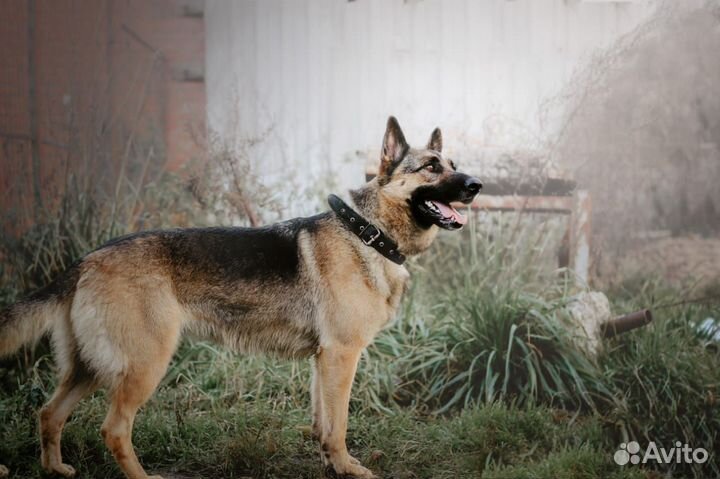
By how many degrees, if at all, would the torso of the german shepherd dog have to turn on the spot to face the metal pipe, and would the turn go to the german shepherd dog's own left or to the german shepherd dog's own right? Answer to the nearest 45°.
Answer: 0° — it already faces it

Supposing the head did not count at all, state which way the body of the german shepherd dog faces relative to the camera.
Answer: to the viewer's right

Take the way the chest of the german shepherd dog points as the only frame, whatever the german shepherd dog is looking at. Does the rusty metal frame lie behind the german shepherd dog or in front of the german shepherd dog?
in front
